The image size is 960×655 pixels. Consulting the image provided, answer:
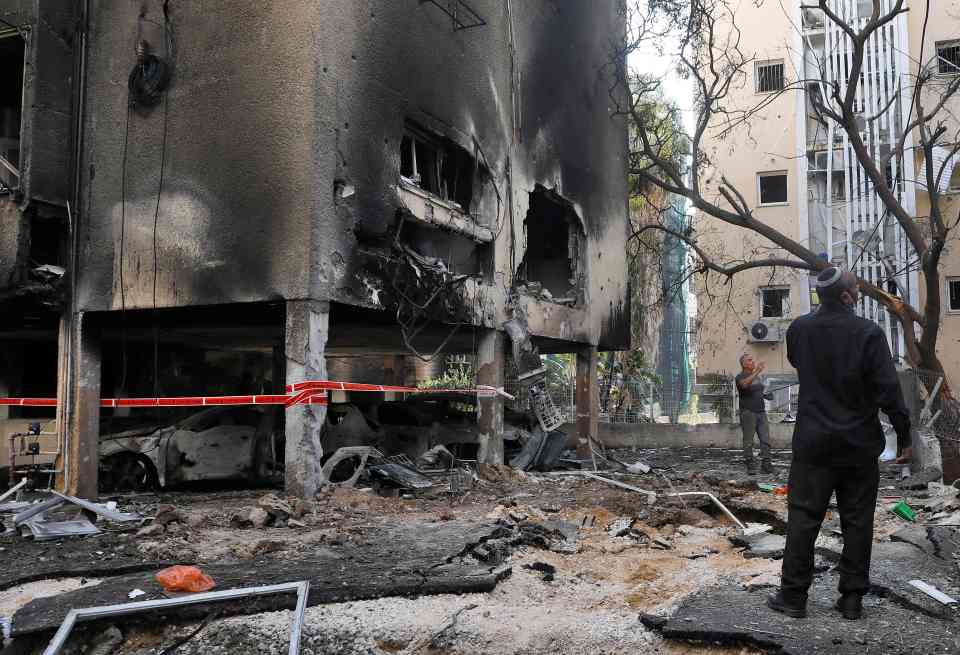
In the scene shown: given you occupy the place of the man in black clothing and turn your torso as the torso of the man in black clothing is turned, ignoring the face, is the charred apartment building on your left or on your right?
on your left

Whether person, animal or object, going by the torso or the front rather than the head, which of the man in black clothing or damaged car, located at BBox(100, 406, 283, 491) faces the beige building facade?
the man in black clothing

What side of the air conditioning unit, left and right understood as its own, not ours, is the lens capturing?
front

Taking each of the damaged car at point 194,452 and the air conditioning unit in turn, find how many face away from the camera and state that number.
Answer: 0

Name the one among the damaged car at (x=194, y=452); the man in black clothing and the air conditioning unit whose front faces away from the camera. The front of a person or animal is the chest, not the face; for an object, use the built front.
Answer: the man in black clothing

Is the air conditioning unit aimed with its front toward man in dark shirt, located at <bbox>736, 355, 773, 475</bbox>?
yes

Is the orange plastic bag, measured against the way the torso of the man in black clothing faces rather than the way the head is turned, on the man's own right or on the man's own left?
on the man's own left

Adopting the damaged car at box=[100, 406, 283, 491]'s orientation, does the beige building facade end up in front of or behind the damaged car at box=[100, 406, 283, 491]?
behind

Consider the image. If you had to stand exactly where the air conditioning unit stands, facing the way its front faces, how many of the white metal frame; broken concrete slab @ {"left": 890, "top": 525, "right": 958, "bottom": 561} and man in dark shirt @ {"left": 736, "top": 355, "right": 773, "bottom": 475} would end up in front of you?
3

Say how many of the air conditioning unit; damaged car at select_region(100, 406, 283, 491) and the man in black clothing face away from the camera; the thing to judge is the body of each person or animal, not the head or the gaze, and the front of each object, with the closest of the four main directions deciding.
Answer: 1

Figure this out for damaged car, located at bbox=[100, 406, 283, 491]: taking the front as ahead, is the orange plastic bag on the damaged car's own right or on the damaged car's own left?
on the damaged car's own left

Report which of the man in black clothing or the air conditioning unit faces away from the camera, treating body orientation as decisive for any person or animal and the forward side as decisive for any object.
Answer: the man in black clothing

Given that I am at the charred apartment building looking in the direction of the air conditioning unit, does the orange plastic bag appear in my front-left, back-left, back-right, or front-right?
back-right

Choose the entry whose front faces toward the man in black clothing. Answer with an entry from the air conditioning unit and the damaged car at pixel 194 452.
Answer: the air conditioning unit

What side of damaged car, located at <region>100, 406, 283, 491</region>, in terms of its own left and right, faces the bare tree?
back

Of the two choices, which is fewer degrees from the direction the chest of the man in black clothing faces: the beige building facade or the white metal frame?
the beige building facade

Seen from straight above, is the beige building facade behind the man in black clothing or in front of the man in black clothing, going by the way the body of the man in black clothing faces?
in front

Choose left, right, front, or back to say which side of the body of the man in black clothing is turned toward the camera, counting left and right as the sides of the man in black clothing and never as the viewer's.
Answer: back

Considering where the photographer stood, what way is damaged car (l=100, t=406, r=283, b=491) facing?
facing to the left of the viewer
